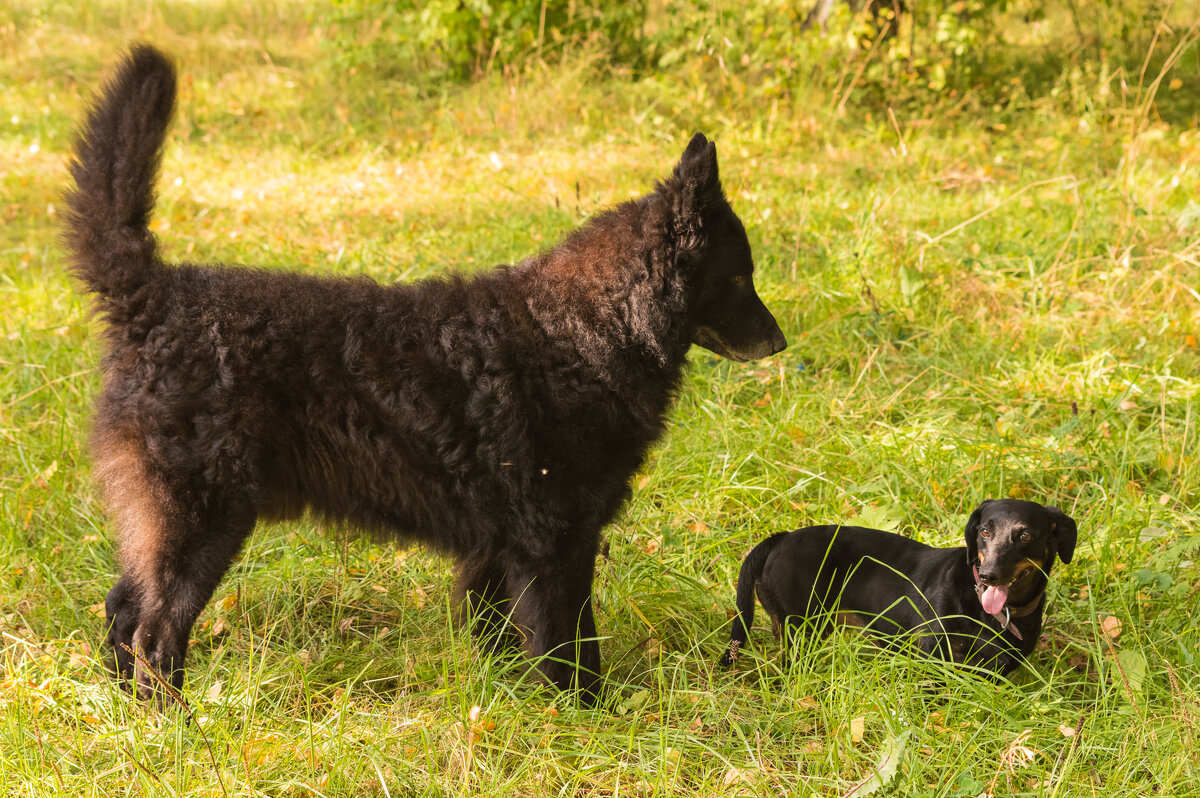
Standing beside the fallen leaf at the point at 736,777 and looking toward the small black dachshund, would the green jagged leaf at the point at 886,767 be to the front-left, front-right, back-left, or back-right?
front-right

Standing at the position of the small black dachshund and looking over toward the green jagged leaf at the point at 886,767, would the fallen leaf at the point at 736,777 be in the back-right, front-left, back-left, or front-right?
front-right

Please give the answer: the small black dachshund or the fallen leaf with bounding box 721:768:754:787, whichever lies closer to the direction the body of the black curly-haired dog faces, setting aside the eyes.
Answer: the small black dachshund

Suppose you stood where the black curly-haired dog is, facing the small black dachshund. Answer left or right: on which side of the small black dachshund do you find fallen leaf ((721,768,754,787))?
right

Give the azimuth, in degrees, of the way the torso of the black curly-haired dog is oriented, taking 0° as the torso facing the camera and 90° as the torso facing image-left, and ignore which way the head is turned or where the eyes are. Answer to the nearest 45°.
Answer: approximately 270°

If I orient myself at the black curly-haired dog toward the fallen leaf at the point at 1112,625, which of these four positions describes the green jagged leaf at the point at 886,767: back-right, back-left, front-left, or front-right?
front-right

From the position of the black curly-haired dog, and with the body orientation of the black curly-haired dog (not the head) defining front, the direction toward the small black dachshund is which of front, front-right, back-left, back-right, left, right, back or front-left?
front

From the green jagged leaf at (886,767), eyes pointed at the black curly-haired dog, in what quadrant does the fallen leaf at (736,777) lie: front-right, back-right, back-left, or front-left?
front-left

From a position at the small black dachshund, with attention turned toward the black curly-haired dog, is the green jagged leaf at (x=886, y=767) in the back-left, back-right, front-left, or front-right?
front-left

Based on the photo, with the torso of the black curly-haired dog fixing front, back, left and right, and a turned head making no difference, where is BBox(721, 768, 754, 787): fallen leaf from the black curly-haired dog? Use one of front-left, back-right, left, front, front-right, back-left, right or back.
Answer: front-right

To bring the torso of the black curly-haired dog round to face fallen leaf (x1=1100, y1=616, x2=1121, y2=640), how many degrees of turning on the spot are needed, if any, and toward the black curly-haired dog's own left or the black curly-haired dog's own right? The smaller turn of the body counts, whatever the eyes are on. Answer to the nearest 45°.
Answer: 0° — it already faces it

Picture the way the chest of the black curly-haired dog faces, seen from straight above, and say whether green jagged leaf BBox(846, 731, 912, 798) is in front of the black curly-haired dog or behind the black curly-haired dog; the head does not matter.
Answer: in front

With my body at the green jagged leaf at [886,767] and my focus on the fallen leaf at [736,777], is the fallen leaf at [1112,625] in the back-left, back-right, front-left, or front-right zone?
back-right

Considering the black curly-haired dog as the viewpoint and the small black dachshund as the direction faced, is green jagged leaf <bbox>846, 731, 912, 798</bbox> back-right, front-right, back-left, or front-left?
front-right
